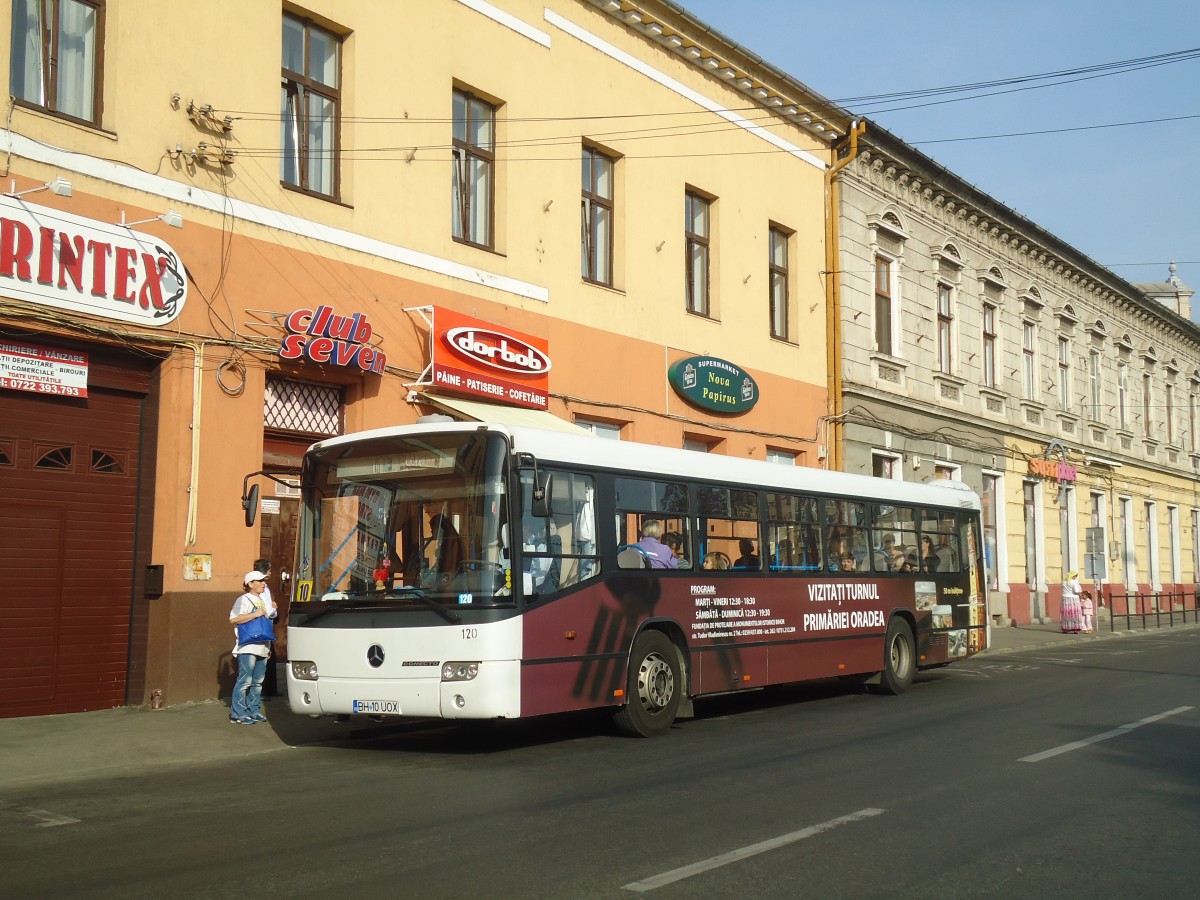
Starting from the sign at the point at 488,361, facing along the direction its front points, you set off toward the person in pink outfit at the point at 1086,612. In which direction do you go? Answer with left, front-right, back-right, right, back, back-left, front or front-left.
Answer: left

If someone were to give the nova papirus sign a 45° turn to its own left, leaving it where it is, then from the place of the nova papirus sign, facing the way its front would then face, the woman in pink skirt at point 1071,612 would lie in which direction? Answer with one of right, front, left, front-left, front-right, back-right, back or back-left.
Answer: front-left

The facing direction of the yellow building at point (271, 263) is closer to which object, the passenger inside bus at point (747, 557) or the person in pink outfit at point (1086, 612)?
the passenger inside bus

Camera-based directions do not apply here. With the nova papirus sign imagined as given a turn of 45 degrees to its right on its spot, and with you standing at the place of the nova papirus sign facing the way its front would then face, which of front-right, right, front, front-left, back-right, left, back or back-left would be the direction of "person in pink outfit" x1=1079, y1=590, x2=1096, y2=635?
back-left

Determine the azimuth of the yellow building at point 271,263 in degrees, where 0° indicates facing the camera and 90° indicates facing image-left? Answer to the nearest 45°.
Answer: approximately 315°

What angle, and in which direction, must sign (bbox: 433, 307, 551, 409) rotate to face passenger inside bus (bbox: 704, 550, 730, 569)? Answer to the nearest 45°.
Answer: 0° — it already faces them

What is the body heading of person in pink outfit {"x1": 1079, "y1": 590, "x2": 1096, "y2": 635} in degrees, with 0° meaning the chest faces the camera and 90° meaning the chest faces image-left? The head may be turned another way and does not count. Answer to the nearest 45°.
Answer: approximately 45°

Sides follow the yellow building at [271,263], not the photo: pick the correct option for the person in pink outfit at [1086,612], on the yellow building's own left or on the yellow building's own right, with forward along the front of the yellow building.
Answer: on the yellow building's own left

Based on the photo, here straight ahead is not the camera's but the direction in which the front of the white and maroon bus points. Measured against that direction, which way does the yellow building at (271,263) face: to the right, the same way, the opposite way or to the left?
to the left

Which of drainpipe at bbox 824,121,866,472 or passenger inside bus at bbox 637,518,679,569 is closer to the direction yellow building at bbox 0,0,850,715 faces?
the passenger inside bus

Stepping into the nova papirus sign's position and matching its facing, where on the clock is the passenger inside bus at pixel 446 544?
The passenger inside bus is roughly at 2 o'clock from the nova papirus sign.

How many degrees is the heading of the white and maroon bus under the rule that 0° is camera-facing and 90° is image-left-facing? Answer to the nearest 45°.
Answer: approximately 45°
